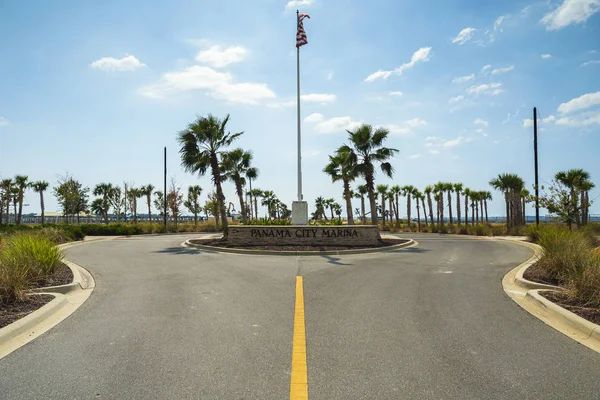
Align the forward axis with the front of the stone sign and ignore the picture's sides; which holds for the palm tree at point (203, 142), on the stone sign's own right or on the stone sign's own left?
on the stone sign's own right

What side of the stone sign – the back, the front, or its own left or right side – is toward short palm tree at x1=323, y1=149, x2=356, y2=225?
back

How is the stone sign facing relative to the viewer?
toward the camera

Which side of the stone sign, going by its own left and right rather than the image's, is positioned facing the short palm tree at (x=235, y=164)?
back
